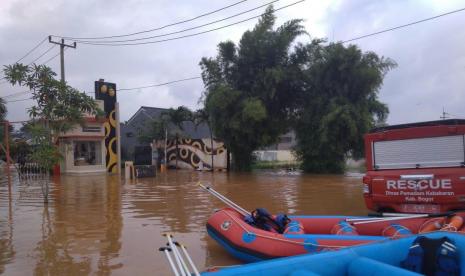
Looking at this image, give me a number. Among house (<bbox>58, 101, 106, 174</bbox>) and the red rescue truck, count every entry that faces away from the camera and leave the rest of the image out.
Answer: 1

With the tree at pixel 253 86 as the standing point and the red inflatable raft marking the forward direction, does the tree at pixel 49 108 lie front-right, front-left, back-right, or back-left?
front-right

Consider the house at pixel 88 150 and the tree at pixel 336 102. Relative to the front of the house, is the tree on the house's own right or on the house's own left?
on the house's own left

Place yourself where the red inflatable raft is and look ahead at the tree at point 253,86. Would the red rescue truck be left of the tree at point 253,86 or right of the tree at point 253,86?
right

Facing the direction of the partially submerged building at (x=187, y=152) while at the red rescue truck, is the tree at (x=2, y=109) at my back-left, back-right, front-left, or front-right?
front-left

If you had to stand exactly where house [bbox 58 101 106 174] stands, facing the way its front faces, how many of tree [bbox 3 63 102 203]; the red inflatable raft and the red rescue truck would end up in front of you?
3

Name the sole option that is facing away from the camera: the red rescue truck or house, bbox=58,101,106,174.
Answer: the red rescue truck

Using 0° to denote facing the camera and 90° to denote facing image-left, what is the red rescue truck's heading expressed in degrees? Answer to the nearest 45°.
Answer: approximately 180°

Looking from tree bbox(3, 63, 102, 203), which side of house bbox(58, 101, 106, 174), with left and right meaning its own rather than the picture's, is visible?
front

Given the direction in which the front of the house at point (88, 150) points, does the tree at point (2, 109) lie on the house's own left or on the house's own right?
on the house's own right

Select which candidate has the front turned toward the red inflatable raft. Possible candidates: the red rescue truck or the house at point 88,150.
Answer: the house

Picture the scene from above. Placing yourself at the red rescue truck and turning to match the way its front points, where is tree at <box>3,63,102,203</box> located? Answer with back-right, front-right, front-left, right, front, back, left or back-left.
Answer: left

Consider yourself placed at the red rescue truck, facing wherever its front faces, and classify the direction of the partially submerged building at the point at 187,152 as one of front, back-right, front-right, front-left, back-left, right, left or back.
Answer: front-left

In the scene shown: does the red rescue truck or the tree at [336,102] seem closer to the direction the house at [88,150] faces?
the red rescue truck

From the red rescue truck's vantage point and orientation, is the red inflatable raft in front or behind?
behind

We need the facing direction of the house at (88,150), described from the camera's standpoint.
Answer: facing the viewer

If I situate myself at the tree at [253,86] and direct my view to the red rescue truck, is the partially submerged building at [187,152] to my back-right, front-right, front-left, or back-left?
back-right
